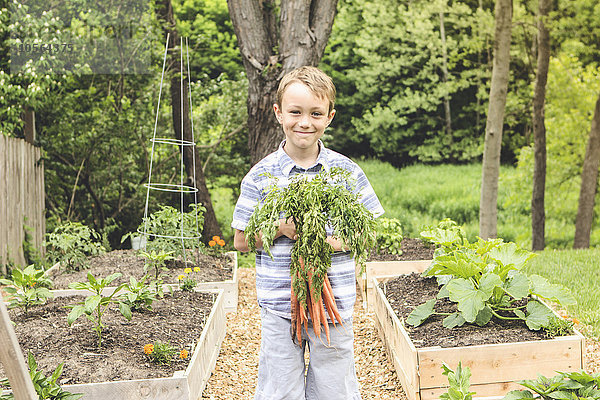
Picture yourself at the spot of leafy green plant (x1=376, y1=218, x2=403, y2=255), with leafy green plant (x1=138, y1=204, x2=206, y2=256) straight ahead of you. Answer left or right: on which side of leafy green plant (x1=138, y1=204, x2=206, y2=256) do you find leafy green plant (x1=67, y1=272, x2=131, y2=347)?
left

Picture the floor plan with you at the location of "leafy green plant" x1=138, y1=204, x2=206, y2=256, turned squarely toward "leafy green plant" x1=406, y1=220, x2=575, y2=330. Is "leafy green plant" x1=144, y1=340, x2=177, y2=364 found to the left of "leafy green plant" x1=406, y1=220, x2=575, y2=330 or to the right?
right

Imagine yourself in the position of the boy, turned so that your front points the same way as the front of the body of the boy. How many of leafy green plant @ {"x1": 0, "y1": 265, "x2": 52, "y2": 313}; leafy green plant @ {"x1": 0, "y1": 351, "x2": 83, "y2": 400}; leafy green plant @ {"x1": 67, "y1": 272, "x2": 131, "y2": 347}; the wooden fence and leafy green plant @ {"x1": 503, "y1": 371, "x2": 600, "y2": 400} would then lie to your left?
1

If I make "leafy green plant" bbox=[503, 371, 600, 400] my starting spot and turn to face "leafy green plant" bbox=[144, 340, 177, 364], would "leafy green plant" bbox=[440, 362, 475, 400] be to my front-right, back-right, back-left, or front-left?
front-left

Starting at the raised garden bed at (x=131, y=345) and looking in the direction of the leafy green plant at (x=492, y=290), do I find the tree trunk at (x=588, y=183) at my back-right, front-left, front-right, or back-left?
front-left

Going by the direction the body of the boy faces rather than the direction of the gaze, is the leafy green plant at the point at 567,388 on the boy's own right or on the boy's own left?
on the boy's own left

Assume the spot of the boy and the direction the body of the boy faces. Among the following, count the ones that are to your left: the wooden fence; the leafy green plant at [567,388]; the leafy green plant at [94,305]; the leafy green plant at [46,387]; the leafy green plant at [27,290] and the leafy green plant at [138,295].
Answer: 1

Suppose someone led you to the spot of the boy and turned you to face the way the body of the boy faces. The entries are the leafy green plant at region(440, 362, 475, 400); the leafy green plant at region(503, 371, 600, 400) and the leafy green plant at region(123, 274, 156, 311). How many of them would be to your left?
2

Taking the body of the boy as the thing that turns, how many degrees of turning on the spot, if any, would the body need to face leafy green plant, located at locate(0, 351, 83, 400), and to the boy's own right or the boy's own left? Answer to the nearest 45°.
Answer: approximately 90° to the boy's own right

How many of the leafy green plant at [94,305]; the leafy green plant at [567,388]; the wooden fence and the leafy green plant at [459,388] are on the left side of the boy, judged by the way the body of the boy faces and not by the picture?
2

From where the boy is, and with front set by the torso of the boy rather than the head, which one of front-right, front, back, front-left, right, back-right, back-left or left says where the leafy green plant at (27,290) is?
back-right

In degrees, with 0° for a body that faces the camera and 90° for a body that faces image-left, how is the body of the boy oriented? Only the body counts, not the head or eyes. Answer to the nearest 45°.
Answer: approximately 0°

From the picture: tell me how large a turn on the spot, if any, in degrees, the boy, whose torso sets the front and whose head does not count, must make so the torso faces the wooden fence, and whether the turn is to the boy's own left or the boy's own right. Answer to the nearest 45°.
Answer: approximately 135° to the boy's own right

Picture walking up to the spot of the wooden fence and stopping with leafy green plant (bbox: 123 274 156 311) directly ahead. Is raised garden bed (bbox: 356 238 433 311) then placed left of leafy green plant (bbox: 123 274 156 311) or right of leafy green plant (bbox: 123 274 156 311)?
left

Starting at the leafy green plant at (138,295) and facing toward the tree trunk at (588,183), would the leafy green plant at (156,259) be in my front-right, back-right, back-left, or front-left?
front-left

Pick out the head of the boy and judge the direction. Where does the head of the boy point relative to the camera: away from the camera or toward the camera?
toward the camera
